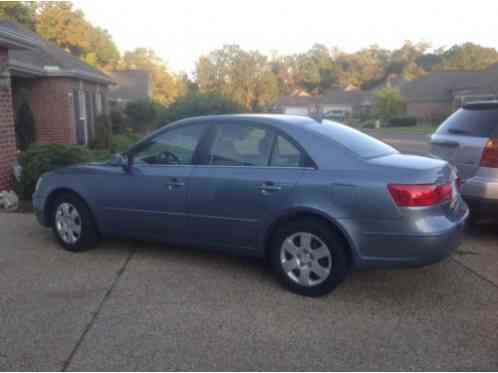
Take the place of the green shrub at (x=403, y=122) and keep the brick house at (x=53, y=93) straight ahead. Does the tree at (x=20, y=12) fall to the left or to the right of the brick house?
right

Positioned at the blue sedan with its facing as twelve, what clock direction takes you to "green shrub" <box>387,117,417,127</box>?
The green shrub is roughly at 2 o'clock from the blue sedan.

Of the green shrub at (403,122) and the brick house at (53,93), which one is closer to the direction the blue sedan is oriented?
the brick house

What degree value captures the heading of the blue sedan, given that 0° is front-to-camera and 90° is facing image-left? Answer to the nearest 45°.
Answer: approximately 135°

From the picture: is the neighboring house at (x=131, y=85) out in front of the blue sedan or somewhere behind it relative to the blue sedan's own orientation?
in front

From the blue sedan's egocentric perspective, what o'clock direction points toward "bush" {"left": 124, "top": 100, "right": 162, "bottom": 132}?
The bush is roughly at 1 o'clock from the blue sedan.

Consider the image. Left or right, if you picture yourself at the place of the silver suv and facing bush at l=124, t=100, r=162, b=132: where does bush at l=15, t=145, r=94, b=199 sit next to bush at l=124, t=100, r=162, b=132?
left

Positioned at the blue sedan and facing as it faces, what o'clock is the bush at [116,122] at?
The bush is roughly at 1 o'clock from the blue sedan.

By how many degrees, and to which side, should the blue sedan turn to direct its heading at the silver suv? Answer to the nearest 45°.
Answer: approximately 90° to its right

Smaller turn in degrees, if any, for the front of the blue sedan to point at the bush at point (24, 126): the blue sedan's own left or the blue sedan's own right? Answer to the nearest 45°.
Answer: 0° — it already faces it

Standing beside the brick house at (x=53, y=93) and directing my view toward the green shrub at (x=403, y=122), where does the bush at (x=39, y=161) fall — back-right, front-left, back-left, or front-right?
back-right
